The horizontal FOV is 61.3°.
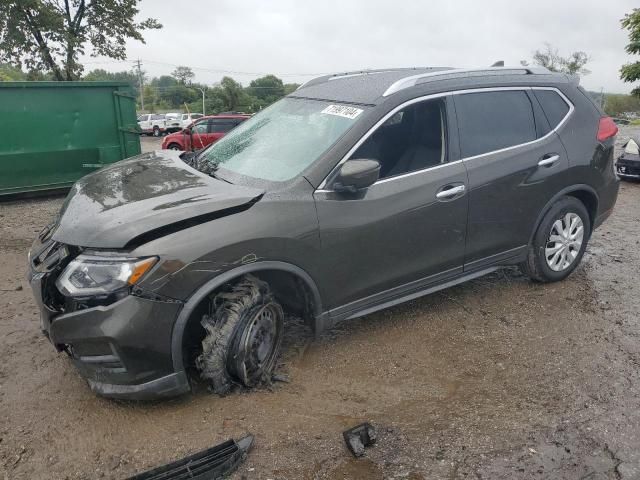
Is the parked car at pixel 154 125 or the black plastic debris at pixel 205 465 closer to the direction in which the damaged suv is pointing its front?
the black plastic debris

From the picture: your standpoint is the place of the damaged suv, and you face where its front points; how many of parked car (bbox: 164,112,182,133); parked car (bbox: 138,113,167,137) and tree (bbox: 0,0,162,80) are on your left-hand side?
0

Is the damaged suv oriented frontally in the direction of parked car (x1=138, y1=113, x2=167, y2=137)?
no

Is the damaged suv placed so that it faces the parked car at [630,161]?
no

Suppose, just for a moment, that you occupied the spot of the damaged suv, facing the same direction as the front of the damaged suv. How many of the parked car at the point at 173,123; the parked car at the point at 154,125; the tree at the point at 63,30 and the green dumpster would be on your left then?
0

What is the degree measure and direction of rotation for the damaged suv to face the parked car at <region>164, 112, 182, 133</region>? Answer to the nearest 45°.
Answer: approximately 135° to its right

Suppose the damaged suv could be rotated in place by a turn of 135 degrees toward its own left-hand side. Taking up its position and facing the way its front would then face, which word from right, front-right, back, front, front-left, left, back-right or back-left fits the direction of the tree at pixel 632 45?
front-left

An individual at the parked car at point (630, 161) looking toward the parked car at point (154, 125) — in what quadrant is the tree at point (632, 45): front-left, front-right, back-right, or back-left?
front-right

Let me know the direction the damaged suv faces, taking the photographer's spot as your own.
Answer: facing the viewer and to the left of the viewer

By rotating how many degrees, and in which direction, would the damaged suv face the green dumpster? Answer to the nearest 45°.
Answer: approximately 90° to its right

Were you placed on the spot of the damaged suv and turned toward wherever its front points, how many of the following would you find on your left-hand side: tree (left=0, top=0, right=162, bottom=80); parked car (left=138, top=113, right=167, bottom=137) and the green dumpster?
0
